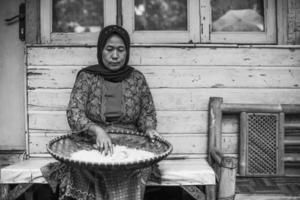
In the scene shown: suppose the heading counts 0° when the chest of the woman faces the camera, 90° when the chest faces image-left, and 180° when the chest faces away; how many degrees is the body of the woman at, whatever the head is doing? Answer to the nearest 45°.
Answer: approximately 0°

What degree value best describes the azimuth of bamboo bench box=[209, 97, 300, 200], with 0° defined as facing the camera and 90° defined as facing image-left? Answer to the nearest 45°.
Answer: approximately 0°

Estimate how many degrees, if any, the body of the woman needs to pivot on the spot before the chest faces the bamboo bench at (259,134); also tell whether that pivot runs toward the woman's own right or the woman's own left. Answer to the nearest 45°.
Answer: approximately 90° to the woman's own left

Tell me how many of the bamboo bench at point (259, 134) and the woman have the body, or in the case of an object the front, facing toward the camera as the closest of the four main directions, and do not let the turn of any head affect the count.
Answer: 2

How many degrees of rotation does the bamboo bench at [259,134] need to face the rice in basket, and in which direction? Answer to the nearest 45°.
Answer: approximately 45° to its right
